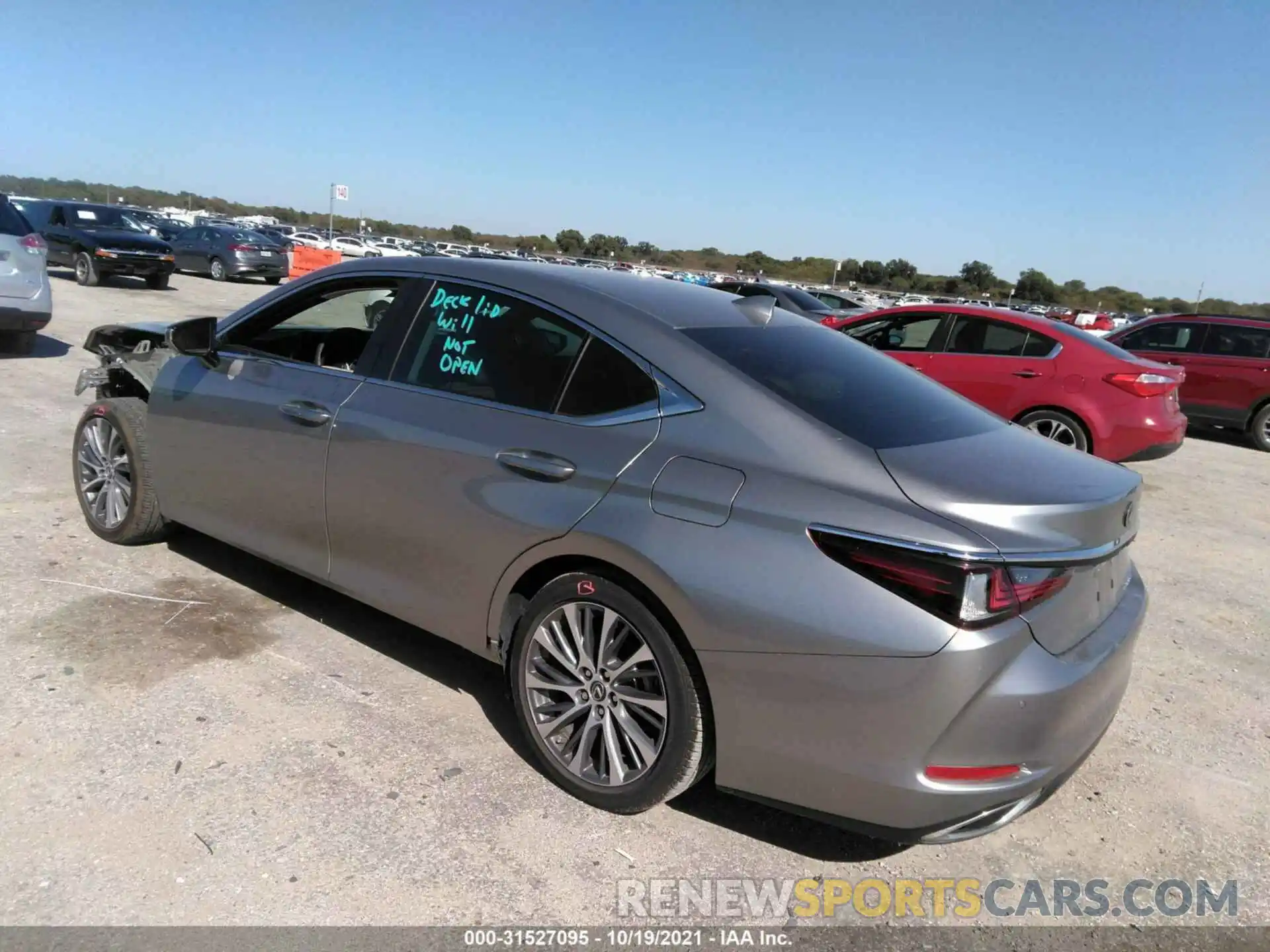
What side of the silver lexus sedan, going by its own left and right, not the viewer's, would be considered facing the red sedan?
right

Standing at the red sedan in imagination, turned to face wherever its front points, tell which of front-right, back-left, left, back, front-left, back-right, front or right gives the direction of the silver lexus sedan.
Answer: back-left

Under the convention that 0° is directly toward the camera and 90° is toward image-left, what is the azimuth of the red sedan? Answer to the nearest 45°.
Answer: approximately 135°

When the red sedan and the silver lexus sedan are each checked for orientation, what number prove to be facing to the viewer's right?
0

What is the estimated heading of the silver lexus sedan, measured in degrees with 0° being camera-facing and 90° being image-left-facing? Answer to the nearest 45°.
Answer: approximately 135°
